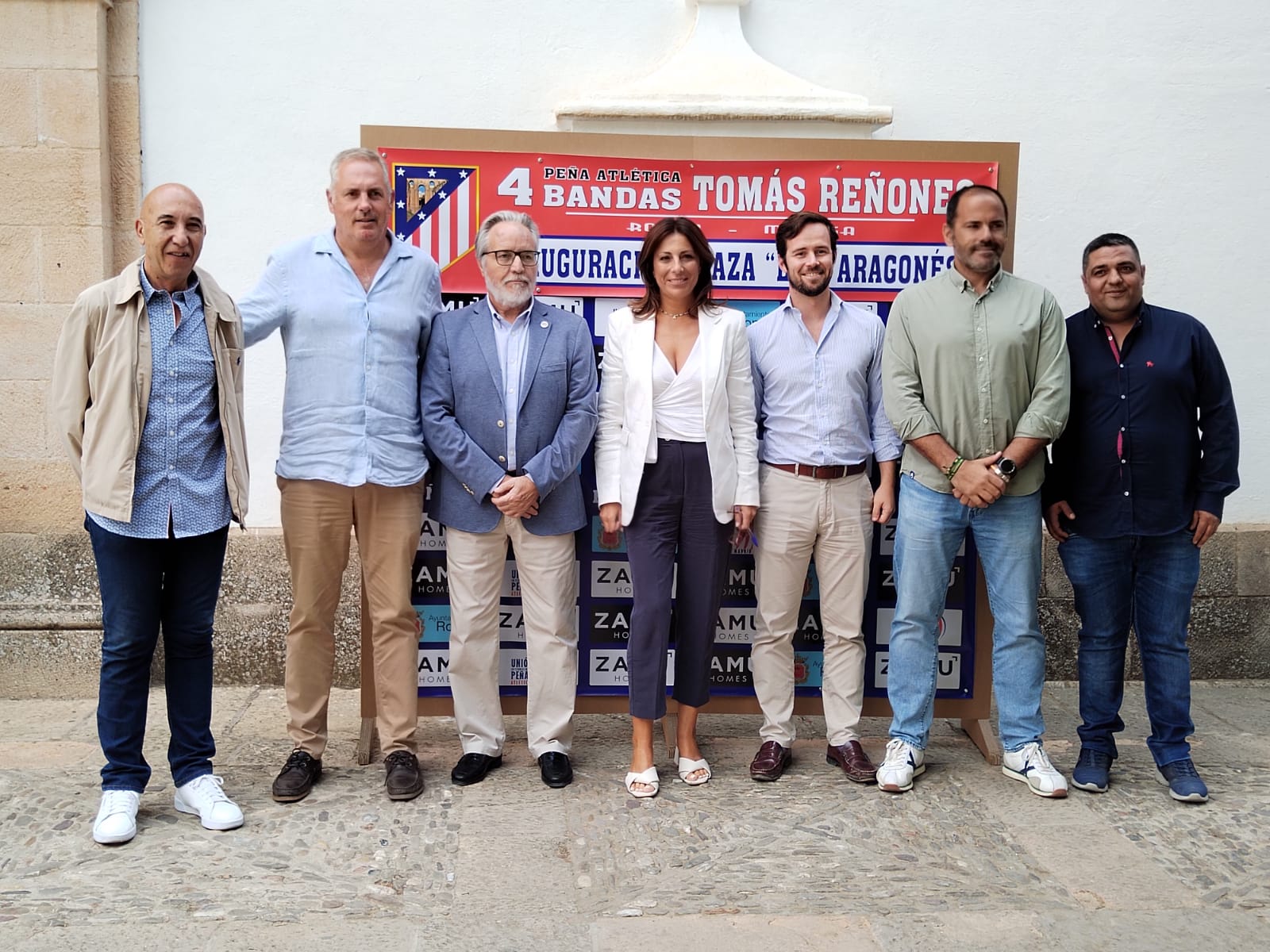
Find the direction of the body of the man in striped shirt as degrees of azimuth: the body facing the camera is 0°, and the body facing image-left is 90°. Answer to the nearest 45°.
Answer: approximately 0°

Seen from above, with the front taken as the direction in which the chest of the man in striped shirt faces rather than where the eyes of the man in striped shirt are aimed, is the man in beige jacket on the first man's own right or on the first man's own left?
on the first man's own right

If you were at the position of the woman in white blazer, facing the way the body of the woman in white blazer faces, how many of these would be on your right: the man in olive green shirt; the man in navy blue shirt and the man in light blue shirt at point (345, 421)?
1

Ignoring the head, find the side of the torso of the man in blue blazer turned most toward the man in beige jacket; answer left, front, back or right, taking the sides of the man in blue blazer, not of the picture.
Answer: right

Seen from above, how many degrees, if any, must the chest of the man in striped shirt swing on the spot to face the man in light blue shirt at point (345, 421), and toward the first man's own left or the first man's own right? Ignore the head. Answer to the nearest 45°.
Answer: approximately 90° to the first man's own right

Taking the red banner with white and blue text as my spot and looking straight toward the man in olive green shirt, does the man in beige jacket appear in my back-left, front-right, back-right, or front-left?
back-right

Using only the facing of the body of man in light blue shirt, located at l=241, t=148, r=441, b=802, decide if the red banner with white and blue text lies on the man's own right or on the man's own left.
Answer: on the man's own left

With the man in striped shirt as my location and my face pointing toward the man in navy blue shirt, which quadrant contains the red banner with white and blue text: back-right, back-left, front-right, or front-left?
back-left

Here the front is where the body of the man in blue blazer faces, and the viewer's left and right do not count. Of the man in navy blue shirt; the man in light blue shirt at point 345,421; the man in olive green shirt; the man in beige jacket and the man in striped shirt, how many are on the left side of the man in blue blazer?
3

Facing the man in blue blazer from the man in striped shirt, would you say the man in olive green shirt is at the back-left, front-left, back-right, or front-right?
back-left

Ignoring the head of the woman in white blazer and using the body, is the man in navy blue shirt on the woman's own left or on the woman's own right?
on the woman's own left

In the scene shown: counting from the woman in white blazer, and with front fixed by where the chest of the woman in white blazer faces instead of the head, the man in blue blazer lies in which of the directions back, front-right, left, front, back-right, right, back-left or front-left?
right

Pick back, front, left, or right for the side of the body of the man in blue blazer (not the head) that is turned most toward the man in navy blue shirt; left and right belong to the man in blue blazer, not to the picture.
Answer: left
